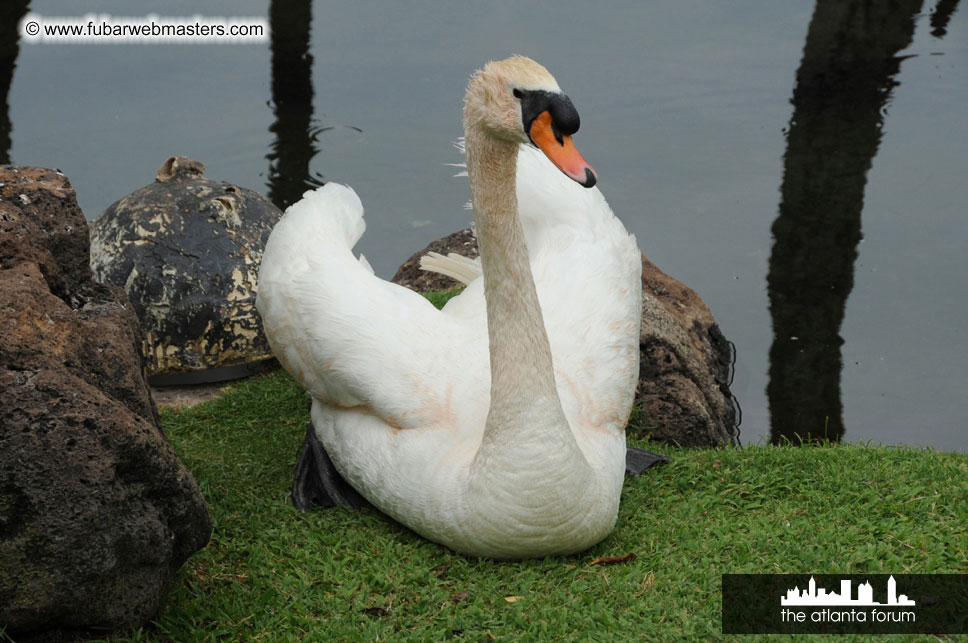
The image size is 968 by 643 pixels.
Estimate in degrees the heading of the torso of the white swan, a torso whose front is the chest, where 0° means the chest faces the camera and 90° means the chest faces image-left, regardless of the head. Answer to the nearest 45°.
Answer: approximately 315°

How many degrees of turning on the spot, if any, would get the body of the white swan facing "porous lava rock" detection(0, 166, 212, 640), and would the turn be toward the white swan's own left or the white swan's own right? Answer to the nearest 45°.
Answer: approximately 90° to the white swan's own right

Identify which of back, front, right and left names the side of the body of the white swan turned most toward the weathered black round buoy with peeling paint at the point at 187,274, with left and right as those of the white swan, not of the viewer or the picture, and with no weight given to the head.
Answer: back

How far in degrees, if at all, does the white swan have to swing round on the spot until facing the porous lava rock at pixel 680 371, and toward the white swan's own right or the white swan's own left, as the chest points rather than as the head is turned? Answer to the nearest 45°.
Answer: approximately 90° to the white swan's own left
